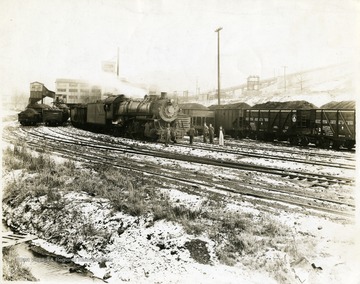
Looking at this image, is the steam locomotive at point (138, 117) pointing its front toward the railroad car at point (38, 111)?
no

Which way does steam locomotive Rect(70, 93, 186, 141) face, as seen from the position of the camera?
facing the viewer and to the right of the viewer

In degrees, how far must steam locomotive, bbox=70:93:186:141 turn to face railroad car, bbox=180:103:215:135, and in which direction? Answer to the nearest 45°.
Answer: approximately 90° to its left

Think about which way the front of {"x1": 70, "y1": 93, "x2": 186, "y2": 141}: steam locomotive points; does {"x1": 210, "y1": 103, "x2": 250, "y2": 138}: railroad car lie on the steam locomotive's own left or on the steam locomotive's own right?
on the steam locomotive's own left

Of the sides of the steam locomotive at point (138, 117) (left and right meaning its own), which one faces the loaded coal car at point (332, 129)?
front

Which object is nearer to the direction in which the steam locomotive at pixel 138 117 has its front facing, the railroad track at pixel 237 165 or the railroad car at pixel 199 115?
the railroad track

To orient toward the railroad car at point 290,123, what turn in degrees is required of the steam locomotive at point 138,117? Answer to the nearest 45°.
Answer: approximately 45° to its left
